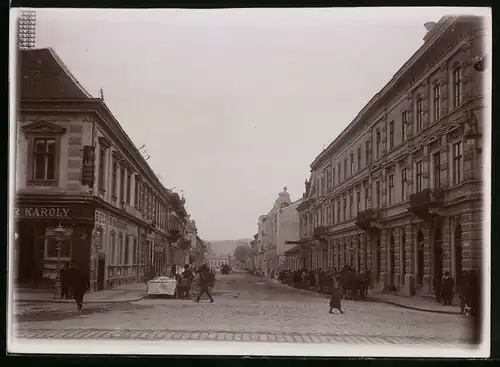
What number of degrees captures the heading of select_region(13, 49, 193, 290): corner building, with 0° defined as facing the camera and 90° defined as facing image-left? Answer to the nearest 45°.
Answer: approximately 315°

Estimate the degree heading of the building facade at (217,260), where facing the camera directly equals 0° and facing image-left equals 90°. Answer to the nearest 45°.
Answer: approximately 0°

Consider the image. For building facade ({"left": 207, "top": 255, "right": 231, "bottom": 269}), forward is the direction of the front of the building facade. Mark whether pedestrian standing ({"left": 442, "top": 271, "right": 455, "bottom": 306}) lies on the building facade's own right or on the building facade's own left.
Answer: on the building facade's own left
